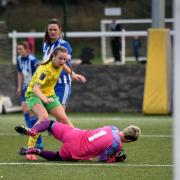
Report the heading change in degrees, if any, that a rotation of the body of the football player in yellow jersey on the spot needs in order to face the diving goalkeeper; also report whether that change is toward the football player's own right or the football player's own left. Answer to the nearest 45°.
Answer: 0° — they already face them

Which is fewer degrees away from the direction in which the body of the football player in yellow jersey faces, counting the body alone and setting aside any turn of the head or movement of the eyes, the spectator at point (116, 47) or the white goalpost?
the white goalpost

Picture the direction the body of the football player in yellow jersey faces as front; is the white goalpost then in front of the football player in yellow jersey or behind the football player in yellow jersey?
in front

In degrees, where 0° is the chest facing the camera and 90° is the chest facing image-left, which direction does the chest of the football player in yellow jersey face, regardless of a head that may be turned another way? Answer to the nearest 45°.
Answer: approximately 315°

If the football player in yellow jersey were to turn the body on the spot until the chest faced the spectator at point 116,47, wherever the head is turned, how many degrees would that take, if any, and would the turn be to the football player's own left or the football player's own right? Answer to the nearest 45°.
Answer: approximately 135° to the football player's own left

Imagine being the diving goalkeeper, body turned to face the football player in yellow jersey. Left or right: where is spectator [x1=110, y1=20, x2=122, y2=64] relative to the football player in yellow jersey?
right

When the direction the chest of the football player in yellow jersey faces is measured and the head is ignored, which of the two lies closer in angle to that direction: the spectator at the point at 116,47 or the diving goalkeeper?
the diving goalkeeper

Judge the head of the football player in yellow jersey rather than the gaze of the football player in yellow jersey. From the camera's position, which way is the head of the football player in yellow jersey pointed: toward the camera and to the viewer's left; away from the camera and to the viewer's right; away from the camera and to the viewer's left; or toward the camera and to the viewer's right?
toward the camera and to the viewer's right

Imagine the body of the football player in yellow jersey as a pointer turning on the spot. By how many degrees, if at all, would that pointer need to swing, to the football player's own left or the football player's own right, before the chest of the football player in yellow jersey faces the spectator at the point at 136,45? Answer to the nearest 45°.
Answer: approximately 135° to the football player's own left
